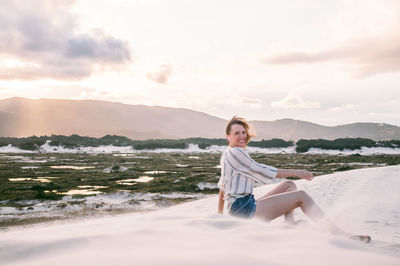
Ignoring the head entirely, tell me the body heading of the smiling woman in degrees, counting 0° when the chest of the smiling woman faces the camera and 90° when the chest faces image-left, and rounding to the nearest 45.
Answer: approximately 270°
